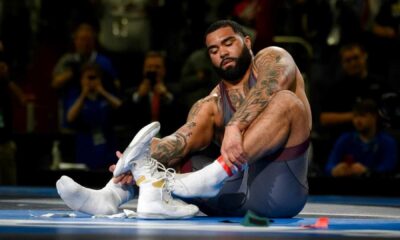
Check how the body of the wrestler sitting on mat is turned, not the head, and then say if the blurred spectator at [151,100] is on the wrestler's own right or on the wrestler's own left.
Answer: on the wrestler's own right

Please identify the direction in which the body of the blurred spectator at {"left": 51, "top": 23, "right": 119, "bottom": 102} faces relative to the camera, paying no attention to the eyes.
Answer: toward the camera

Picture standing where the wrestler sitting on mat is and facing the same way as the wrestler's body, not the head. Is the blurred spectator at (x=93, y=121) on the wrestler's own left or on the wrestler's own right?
on the wrestler's own right

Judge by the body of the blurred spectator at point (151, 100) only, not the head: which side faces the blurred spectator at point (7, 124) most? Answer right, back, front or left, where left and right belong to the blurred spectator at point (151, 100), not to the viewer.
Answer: right

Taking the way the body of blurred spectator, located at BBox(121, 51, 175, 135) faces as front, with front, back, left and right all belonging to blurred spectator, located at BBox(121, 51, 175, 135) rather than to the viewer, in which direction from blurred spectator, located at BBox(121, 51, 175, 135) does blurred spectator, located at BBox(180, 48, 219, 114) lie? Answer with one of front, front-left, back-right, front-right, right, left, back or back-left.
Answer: left

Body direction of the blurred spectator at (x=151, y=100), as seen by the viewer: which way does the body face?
toward the camera

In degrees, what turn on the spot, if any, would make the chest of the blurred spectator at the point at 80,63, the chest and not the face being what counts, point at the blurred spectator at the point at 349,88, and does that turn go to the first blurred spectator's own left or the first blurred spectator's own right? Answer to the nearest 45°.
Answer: approximately 90° to the first blurred spectator's own left

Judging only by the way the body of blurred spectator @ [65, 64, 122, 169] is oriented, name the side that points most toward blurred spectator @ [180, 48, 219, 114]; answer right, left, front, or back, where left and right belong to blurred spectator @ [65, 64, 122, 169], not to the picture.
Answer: left

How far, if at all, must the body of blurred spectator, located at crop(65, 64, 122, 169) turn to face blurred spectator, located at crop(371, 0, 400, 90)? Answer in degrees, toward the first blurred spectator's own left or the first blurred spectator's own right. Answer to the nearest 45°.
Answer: approximately 90° to the first blurred spectator's own left

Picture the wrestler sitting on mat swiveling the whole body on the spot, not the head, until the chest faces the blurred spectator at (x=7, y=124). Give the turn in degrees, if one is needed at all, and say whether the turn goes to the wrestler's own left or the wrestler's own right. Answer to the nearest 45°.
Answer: approximately 90° to the wrestler's own right

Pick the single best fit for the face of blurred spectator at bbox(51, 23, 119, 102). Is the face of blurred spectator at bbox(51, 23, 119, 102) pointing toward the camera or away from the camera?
toward the camera

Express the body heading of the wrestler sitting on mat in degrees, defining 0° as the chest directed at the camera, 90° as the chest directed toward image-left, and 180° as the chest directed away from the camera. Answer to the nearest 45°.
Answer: approximately 45°

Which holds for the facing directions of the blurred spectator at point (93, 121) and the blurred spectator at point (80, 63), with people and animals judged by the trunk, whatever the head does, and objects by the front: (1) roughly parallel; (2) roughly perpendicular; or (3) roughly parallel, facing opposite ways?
roughly parallel

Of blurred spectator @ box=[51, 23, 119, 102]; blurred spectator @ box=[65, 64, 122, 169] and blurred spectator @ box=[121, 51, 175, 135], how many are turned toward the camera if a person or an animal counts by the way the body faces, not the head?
3

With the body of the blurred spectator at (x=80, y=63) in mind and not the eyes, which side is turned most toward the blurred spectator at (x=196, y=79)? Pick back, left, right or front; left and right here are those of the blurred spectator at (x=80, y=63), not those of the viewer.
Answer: left

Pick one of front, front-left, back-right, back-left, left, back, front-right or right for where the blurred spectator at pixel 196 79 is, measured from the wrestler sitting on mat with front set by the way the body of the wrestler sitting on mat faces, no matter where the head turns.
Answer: back-right
